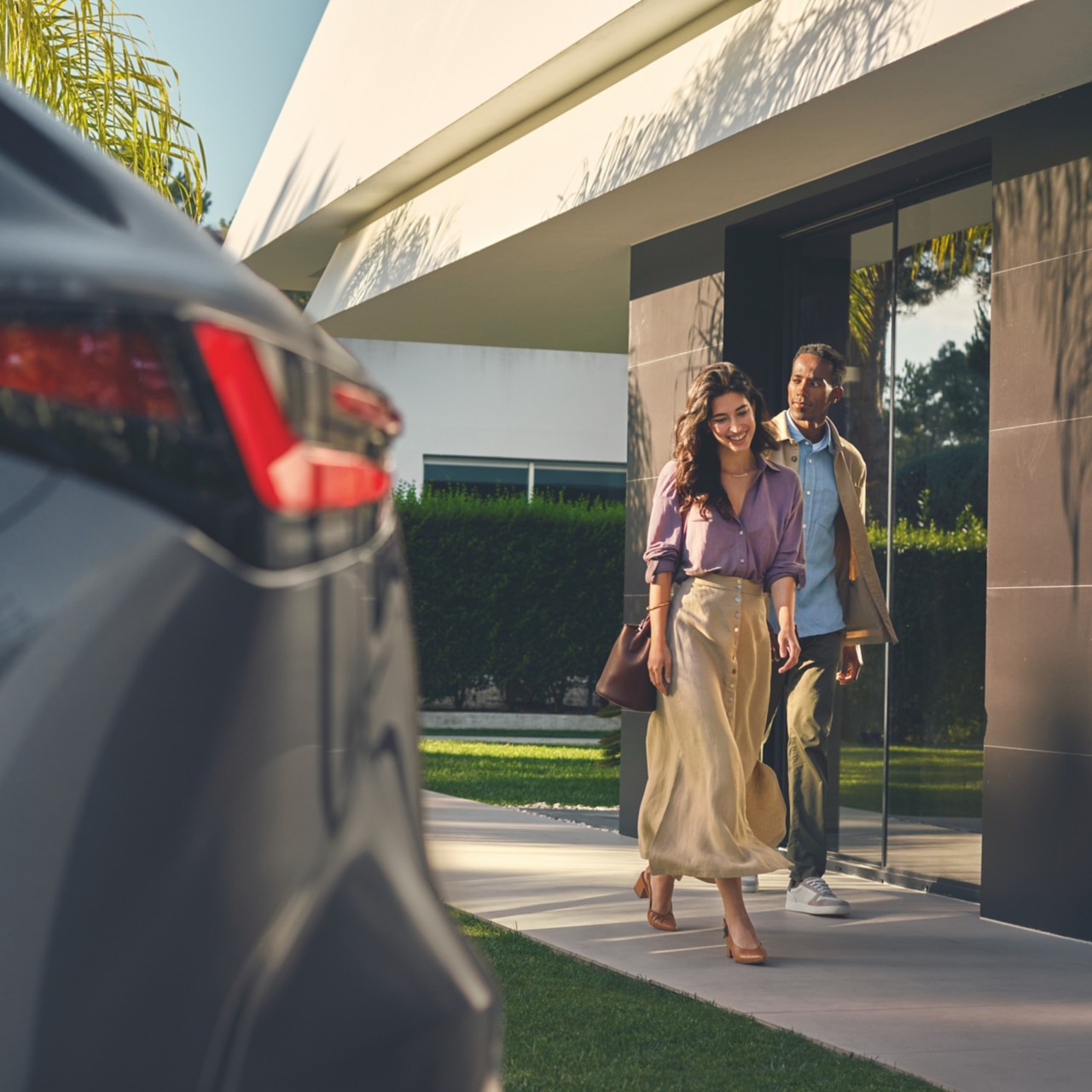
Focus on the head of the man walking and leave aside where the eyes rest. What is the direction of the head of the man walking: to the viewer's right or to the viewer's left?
to the viewer's left

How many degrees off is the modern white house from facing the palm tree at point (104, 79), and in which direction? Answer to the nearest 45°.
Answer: approximately 45° to its right

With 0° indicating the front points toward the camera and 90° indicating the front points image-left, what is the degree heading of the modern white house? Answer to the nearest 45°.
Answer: approximately 45°

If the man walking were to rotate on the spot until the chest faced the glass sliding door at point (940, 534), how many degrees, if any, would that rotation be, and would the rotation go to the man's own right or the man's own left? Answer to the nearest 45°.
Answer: approximately 135° to the man's own left

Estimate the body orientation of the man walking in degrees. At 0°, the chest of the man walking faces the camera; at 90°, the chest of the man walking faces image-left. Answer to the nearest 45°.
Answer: approximately 0°

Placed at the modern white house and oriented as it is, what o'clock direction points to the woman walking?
The woman walking is roughly at 11 o'clock from the modern white house.
